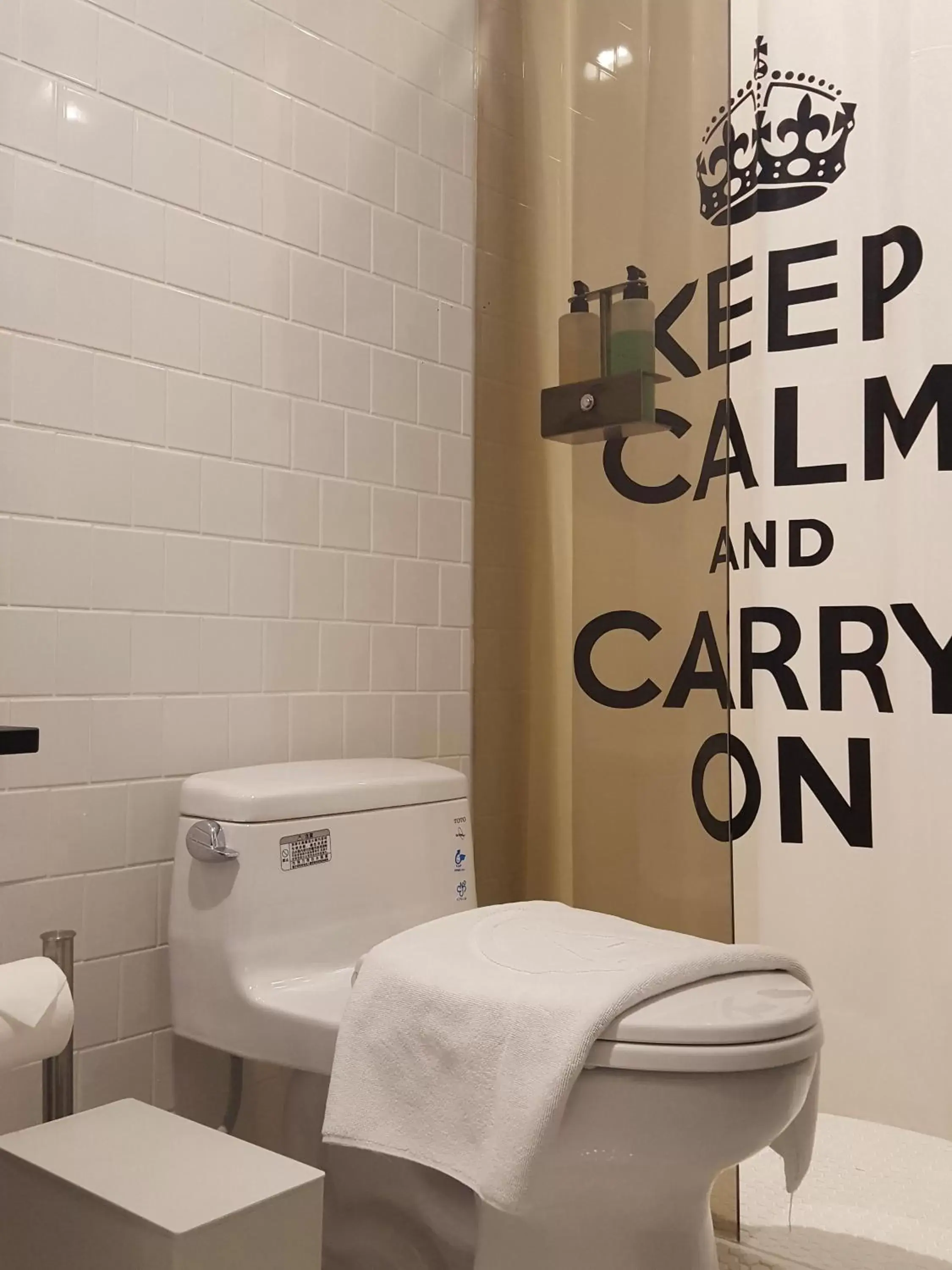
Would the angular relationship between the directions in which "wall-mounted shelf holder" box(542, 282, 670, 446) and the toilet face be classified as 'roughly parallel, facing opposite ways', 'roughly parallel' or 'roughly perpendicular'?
roughly perpendicular

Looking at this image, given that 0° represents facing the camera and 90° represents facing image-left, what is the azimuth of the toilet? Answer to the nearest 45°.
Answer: approximately 315°
